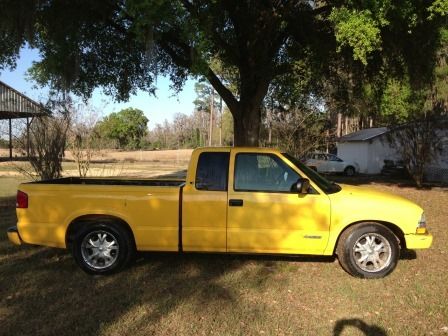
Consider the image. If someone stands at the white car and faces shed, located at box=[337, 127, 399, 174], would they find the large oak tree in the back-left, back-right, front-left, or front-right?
back-right

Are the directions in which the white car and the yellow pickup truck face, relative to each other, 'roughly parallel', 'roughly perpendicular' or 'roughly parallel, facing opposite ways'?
roughly parallel

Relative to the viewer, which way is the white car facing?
to the viewer's right

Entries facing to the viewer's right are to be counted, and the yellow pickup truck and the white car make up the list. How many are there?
2

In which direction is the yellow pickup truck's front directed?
to the viewer's right

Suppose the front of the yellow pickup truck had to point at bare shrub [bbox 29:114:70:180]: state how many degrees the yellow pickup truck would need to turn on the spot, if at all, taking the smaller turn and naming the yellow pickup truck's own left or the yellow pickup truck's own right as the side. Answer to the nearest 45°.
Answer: approximately 135° to the yellow pickup truck's own left

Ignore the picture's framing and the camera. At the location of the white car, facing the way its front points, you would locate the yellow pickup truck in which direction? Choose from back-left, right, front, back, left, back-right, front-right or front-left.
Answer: right

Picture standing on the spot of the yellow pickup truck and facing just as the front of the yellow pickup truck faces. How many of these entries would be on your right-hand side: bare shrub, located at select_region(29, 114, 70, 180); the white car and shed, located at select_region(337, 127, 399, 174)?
0

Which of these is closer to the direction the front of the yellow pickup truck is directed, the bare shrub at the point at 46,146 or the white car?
the white car

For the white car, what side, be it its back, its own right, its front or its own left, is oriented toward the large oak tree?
right

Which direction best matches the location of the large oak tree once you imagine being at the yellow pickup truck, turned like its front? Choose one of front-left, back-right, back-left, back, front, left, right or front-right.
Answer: left
